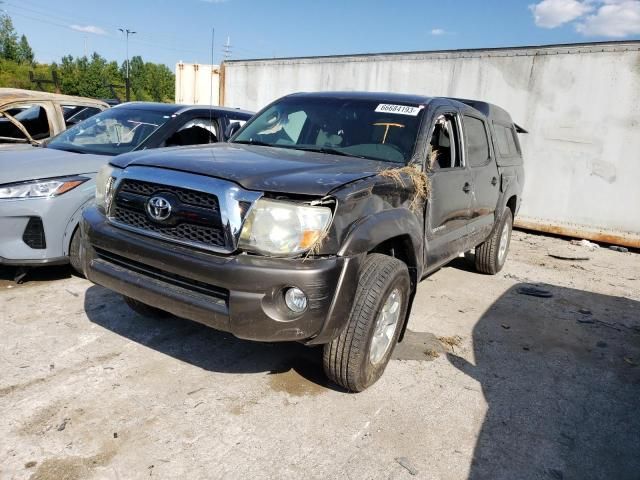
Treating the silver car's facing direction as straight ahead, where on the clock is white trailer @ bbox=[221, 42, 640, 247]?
The white trailer is roughly at 7 o'clock from the silver car.

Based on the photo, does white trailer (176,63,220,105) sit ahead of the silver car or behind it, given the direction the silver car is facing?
behind

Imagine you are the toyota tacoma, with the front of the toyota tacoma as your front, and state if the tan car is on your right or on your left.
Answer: on your right

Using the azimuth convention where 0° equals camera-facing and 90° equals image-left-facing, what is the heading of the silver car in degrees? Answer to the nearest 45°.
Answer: approximately 45°

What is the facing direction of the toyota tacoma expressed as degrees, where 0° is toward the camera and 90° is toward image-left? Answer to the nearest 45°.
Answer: approximately 45°

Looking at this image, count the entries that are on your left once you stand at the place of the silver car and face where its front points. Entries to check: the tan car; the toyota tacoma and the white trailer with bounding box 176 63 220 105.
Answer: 1

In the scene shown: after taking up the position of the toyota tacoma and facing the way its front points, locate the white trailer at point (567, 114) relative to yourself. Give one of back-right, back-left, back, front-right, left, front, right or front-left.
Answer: back

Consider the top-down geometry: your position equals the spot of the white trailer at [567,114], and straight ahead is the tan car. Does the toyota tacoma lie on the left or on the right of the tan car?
left

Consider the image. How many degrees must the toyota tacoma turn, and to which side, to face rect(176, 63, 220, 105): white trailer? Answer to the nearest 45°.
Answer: approximately 135° to its right

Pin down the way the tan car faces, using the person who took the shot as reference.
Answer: facing the viewer and to the left of the viewer
